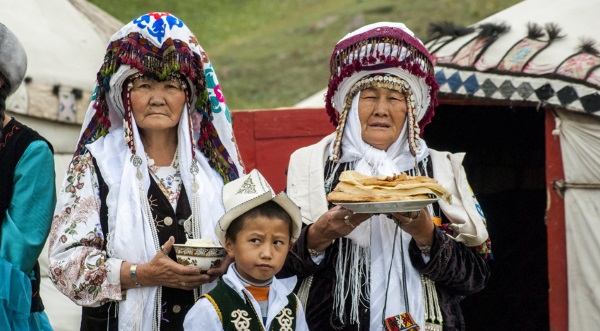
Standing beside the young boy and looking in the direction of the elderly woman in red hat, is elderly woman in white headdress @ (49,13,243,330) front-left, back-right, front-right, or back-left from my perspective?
back-left

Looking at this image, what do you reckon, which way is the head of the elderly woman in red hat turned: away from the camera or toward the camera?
toward the camera

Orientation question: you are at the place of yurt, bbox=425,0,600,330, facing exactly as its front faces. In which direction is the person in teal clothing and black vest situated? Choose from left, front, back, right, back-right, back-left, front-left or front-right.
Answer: front-right

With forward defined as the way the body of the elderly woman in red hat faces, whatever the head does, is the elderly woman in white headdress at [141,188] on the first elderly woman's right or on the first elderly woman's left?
on the first elderly woman's right

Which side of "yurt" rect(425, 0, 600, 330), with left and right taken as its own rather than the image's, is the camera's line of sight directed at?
front

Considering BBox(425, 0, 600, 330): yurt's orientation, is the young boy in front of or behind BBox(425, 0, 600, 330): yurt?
in front

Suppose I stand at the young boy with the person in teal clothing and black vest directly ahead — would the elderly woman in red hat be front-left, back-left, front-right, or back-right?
back-right

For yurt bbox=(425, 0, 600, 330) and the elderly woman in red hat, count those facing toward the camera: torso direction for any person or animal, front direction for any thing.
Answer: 2

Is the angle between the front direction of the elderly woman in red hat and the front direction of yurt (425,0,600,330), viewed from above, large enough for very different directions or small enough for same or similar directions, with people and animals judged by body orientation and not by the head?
same or similar directions

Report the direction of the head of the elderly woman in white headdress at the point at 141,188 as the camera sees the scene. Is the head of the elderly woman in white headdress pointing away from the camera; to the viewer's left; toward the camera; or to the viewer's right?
toward the camera

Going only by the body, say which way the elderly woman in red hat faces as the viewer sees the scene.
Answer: toward the camera

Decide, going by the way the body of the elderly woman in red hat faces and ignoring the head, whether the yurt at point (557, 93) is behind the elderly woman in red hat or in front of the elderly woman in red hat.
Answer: behind
